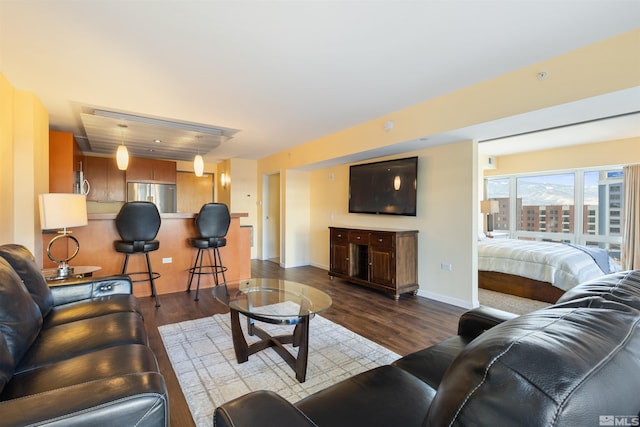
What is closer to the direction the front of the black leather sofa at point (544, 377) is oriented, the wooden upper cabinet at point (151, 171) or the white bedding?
the wooden upper cabinet

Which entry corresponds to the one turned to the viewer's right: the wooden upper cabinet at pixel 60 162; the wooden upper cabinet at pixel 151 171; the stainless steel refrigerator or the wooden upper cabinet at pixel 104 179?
the wooden upper cabinet at pixel 60 162

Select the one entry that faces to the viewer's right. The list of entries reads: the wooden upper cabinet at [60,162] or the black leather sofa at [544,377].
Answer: the wooden upper cabinet

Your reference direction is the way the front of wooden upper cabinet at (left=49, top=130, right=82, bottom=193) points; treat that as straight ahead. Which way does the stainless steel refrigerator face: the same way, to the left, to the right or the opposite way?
to the right

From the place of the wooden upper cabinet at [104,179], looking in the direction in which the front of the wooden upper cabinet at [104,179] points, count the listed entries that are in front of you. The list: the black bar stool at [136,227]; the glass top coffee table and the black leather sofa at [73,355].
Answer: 3

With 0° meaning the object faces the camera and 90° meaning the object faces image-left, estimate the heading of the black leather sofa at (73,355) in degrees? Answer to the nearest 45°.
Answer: approximately 270°

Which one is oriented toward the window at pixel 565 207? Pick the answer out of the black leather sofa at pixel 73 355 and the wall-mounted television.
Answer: the black leather sofa

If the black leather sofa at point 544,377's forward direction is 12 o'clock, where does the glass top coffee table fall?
The glass top coffee table is roughly at 12 o'clock from the black leather sofa.

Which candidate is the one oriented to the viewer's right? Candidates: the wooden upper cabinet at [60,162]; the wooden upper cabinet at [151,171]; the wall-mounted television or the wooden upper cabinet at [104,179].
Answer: the wooden upper cabinet at [60,162]

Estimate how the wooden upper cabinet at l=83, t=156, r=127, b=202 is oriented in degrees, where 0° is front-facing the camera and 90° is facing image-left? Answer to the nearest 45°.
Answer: approximately 0°

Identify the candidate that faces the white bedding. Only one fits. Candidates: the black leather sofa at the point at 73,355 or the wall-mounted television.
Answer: the black leather sofa

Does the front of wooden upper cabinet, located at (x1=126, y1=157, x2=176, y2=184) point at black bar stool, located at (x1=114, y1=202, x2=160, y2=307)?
yes

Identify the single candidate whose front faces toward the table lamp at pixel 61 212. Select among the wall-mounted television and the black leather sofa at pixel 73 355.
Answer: the wall-mounted television

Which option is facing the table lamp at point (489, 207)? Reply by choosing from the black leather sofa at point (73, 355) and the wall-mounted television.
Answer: the black leather sofa

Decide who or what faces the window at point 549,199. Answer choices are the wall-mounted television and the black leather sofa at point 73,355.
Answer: the black leather sofa
